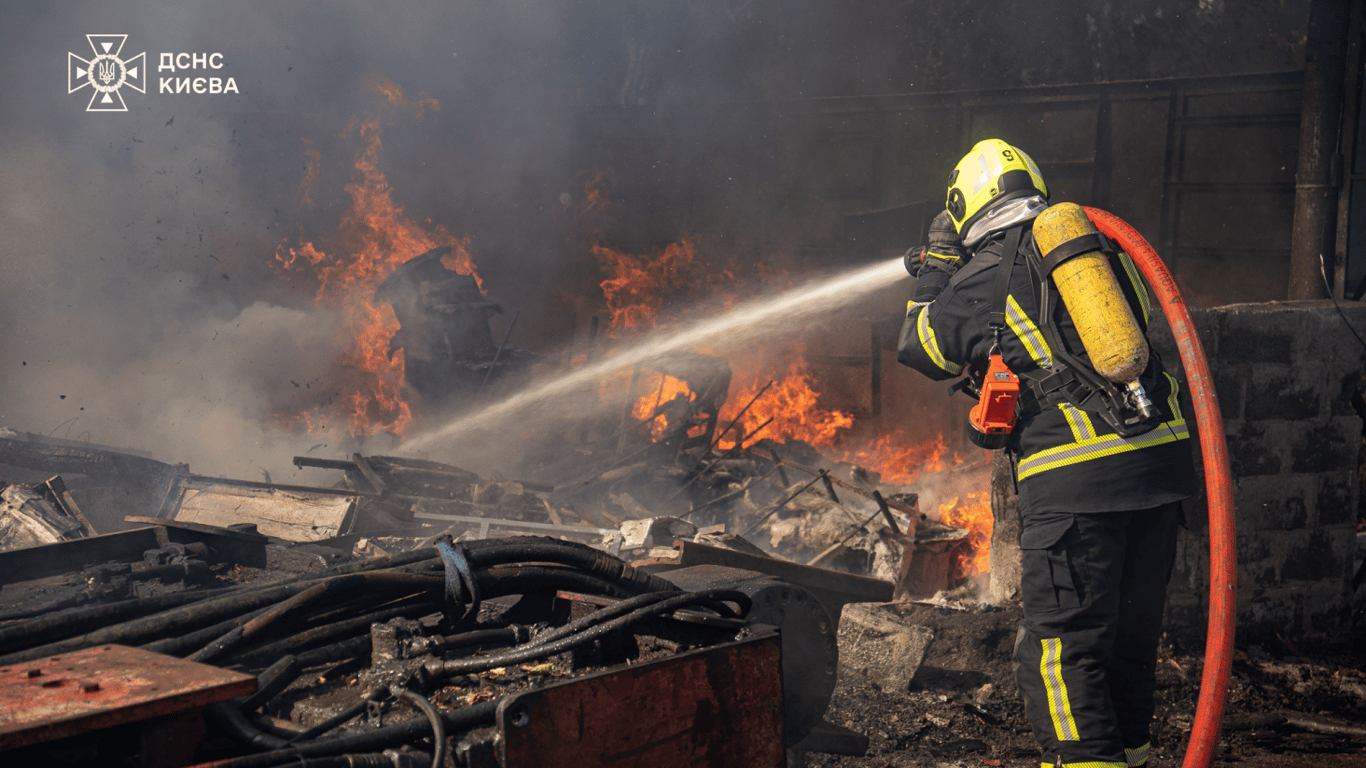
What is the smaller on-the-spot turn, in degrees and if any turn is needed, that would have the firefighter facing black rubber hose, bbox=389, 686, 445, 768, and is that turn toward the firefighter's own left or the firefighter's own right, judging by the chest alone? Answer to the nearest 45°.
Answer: approximately 90° to the firefighter's own left

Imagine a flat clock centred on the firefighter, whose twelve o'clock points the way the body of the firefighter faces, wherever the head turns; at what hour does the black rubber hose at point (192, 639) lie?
The black rubber hose is roughly at 9 o'clock from the firefighter.

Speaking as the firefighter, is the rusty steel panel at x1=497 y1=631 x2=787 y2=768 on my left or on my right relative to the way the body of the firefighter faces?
on my left

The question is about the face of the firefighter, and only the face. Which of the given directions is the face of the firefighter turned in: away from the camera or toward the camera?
away from the camera

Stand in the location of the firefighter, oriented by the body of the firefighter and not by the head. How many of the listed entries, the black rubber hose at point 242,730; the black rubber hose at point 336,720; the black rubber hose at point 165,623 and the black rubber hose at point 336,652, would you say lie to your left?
4

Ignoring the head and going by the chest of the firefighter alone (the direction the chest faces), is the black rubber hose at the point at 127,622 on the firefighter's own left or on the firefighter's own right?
on the firefighter's own left

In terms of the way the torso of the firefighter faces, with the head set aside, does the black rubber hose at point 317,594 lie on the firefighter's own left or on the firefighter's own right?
on the firefighter's own left

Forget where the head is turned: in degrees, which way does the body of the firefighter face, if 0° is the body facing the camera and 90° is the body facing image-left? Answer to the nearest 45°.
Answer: approximately 135°

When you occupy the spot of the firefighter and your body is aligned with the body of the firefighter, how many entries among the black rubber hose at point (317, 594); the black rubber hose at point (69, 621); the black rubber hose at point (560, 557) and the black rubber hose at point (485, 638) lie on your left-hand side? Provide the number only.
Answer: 4

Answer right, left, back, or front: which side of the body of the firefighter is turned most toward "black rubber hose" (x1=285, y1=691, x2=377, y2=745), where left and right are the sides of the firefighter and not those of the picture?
left

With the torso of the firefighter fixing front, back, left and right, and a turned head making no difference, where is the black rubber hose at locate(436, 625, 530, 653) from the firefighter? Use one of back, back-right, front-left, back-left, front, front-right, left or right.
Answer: left
